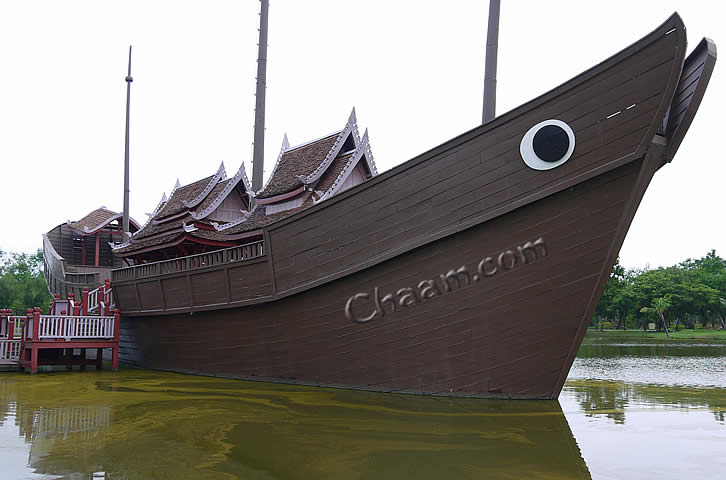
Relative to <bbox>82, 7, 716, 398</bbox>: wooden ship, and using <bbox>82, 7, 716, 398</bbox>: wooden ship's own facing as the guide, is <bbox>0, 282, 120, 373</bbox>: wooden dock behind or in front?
behind

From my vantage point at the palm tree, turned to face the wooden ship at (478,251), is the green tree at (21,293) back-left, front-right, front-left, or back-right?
front-right

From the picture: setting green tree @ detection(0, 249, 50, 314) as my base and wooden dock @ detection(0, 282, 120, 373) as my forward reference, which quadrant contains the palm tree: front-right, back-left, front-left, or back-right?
front-left

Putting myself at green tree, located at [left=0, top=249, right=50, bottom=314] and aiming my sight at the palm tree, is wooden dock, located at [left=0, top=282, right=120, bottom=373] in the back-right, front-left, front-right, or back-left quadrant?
front-right

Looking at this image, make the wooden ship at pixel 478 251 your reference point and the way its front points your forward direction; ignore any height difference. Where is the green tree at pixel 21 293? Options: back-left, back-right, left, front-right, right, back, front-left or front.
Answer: back

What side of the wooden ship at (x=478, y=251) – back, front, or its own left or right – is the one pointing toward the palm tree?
left

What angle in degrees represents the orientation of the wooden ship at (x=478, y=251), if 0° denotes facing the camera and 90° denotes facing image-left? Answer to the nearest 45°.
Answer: approximately 315°

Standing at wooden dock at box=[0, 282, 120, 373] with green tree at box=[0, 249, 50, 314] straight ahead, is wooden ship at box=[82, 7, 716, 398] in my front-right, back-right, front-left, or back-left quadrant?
back-right
